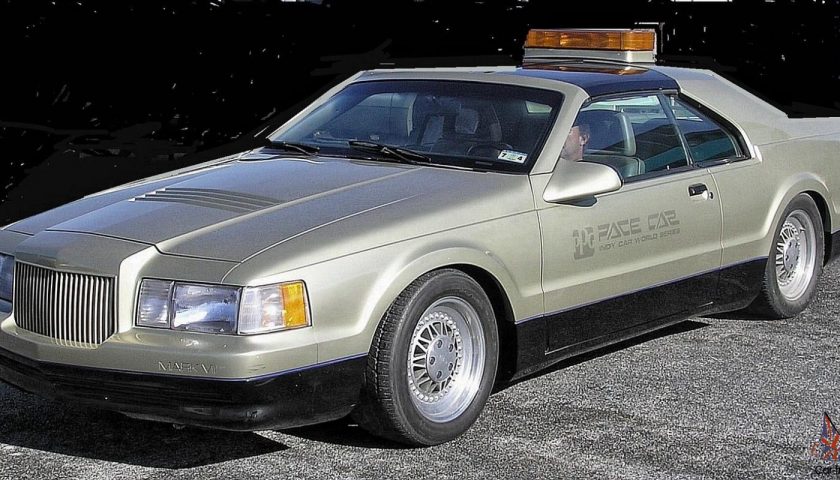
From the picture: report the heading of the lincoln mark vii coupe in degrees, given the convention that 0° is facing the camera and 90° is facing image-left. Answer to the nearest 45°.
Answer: approximately 45°
